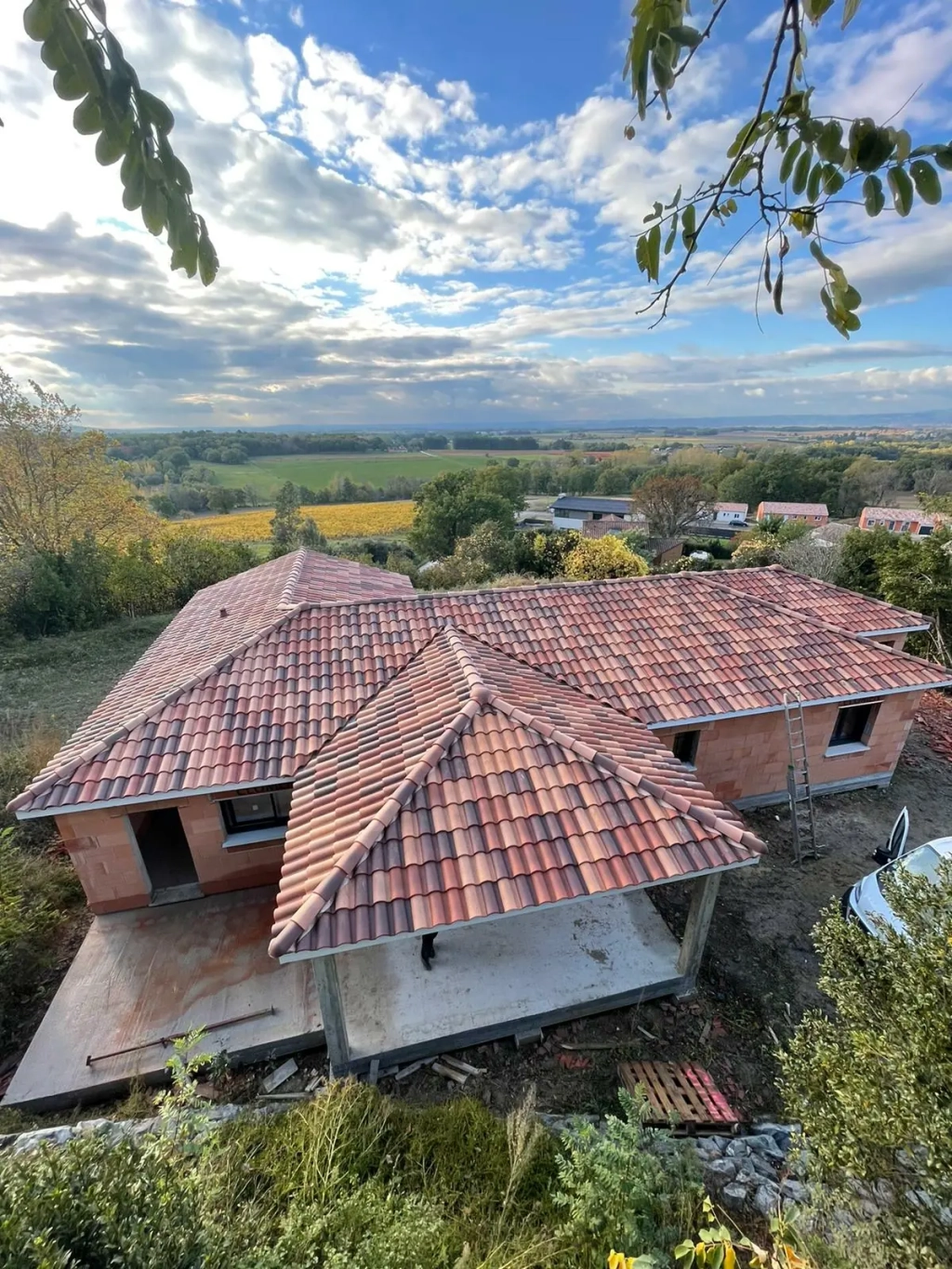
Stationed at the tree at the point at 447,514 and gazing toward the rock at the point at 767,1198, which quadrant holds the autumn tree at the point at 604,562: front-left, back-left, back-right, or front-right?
front-left

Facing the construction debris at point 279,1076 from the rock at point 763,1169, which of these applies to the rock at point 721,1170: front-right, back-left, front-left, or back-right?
front-left

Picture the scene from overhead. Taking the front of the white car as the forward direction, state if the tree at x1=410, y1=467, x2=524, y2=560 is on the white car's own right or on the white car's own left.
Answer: on the white car's own right

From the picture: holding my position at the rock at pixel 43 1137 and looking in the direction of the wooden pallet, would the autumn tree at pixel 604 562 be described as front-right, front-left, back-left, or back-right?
front-left

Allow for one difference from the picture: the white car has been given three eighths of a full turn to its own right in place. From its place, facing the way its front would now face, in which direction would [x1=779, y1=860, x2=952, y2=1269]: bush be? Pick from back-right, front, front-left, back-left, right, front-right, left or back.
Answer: back

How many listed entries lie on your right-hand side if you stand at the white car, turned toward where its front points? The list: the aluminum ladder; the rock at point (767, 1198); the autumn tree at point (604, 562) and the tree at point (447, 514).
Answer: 3

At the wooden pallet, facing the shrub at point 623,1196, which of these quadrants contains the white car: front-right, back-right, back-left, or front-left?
back-left

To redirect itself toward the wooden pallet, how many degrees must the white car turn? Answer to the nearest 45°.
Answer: approximately 45° to its left

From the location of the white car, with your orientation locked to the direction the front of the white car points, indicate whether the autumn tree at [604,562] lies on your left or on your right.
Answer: on your right

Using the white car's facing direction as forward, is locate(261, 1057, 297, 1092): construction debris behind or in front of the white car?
in front

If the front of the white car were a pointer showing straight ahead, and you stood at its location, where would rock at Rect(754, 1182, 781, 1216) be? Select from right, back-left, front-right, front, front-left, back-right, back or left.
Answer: front-left

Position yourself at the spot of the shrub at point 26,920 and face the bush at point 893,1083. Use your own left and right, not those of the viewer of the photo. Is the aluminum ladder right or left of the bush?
left

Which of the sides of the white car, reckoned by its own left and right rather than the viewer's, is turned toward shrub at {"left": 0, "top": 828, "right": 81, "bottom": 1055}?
front

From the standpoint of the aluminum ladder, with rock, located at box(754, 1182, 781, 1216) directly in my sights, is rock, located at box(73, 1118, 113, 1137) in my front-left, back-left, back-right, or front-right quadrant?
front-right

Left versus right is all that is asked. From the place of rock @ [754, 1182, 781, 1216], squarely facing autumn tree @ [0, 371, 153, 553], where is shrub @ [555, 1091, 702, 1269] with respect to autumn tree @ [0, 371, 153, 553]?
left

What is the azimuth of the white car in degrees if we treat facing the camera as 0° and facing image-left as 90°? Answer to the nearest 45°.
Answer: approximately 45°

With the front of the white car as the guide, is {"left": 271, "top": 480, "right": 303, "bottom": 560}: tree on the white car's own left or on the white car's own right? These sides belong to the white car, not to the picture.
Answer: on the white car's own right

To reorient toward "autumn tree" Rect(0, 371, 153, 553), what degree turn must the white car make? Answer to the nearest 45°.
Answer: approximately 45° to its right

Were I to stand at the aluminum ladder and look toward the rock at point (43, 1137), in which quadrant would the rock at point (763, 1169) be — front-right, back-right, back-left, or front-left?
front-left

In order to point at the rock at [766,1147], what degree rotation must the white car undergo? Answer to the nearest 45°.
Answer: approximately 45° to its left

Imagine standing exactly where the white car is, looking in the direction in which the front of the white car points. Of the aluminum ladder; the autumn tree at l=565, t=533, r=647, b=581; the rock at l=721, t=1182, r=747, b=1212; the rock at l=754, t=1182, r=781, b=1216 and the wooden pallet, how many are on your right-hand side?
2
